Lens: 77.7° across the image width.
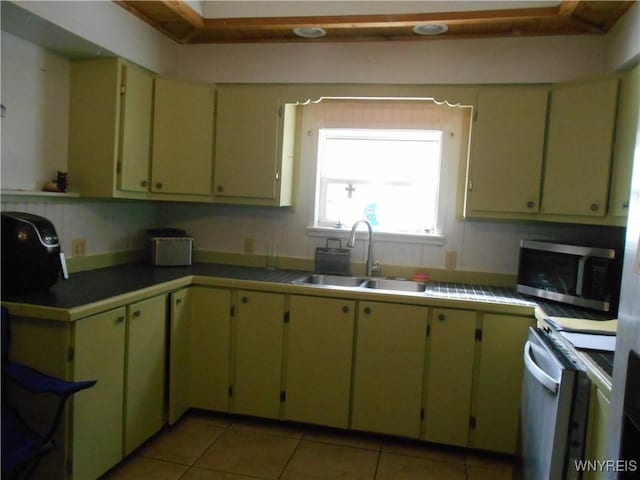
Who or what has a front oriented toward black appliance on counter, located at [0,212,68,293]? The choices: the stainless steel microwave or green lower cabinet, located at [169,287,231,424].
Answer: the stainless steel microwave

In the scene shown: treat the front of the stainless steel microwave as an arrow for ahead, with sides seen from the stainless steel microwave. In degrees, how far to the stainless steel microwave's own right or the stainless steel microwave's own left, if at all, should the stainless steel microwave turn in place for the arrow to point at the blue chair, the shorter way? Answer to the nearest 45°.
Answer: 0° — it already faces it

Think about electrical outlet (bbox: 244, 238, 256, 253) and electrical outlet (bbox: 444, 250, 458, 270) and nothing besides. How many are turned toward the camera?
2

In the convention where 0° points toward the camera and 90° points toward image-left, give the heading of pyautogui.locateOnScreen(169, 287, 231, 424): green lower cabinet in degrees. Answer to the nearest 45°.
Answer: approximately 315°

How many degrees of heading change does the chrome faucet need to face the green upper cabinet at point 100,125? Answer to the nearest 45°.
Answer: approximately 45° to its right

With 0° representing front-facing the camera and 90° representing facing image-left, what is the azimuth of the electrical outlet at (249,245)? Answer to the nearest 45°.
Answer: approximately 0°

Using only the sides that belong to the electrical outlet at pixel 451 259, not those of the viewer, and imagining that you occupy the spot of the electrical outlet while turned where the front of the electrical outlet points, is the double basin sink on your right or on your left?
on your right

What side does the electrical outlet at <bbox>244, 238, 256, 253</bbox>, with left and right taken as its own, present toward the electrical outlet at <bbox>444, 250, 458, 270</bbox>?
left
